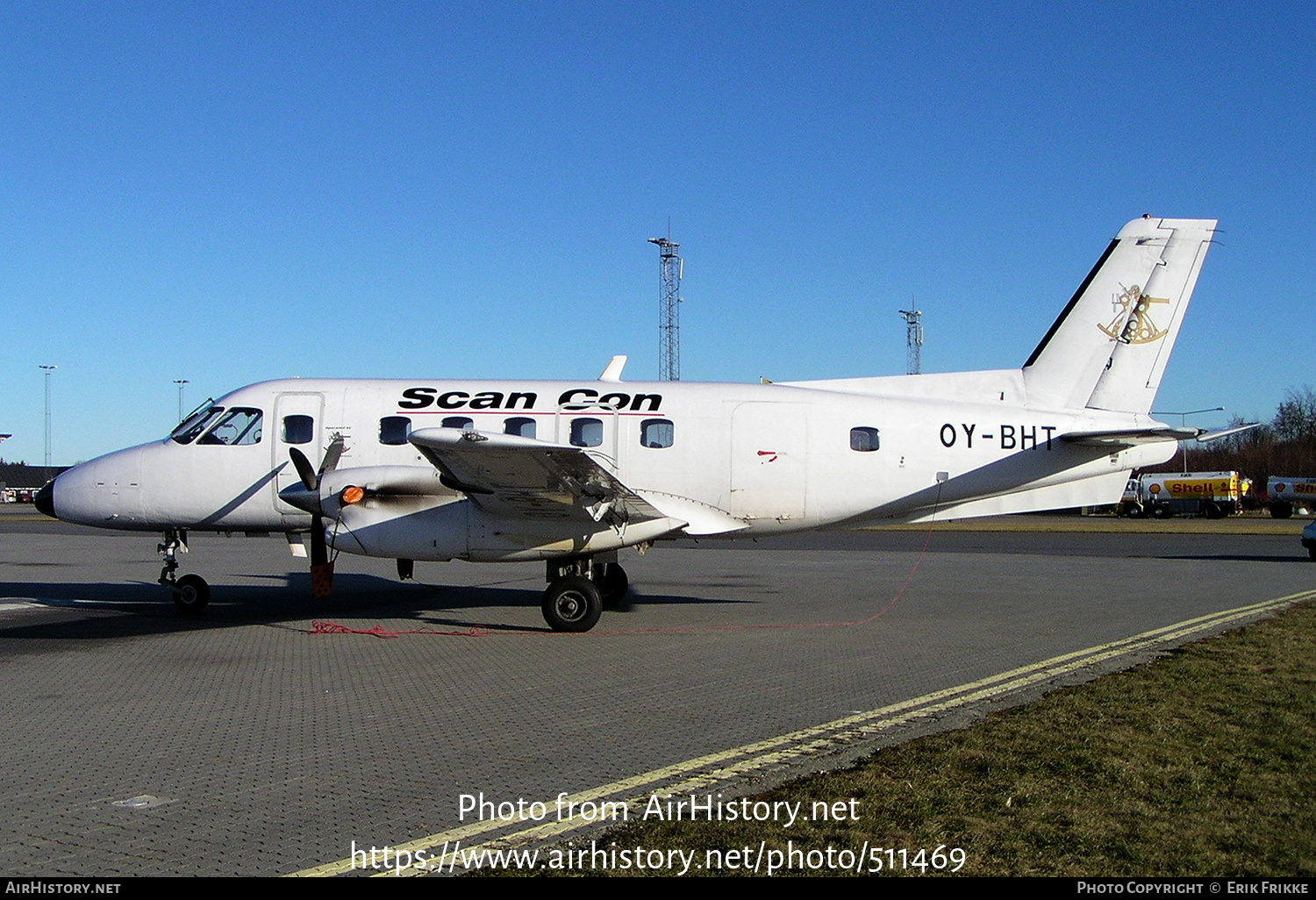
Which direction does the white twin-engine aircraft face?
to the viewer's left
